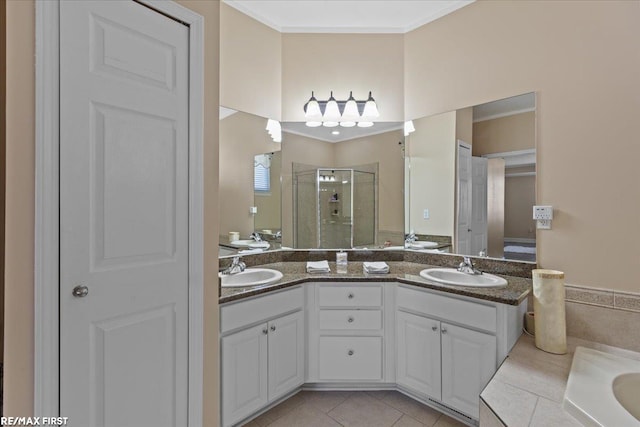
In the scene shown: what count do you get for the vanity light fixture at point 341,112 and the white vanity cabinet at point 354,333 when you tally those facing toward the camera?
2

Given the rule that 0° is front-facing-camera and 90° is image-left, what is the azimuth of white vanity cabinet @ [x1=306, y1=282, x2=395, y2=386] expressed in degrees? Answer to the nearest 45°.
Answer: approximately 0°

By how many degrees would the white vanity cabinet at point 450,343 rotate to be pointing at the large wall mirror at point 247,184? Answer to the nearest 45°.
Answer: approximately 45° to its right

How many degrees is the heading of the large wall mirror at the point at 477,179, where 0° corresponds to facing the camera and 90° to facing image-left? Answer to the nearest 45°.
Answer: approximately 45°

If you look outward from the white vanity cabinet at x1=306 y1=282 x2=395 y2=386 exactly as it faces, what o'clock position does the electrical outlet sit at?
The electrical outlet is roughly at 9 o'clock from the white vanity cabinet.

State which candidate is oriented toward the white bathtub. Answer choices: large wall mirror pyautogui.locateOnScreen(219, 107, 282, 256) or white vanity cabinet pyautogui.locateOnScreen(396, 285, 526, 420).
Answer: the large wall mirror

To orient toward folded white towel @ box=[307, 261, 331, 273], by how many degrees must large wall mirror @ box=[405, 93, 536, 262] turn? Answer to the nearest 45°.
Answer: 0° — it already faces it

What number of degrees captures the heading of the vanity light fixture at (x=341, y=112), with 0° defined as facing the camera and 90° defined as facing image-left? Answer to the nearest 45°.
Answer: approximately 0°

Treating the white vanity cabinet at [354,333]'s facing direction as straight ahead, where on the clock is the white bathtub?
The white bathtub is roughly at 10 o'clock from the white vanity cabinet.

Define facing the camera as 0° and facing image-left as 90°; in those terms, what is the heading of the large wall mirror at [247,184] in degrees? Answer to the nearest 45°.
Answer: approximately 315°
